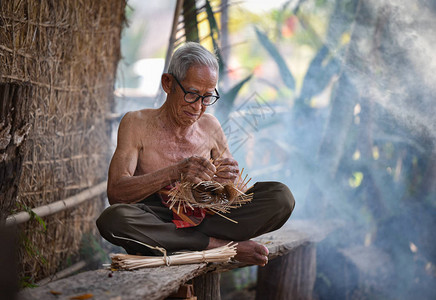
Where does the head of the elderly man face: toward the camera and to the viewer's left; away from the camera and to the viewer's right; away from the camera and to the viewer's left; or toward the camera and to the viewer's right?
toward the camera and to the viewer's right

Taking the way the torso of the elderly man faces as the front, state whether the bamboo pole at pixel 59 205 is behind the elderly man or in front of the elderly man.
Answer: behind

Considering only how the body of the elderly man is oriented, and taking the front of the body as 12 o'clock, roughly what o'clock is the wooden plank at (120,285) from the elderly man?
The wooden plank is roughly at 2 o'clock from the elderly man.

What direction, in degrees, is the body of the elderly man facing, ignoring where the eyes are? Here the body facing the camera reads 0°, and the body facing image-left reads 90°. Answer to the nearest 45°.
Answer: approximately 315°

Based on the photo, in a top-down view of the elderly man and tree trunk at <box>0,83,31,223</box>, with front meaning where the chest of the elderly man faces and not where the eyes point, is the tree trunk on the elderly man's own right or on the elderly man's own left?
on the elderly man's own right

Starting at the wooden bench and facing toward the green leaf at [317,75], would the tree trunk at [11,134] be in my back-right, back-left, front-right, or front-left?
back-left

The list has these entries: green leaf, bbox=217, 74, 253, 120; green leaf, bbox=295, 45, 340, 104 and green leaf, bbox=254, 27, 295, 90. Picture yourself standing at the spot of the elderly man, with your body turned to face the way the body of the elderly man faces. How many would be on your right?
0

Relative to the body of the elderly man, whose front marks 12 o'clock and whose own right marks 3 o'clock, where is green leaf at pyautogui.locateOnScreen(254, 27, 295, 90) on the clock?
The green leaf is roughly at 8 o'clock from the elderly man.
